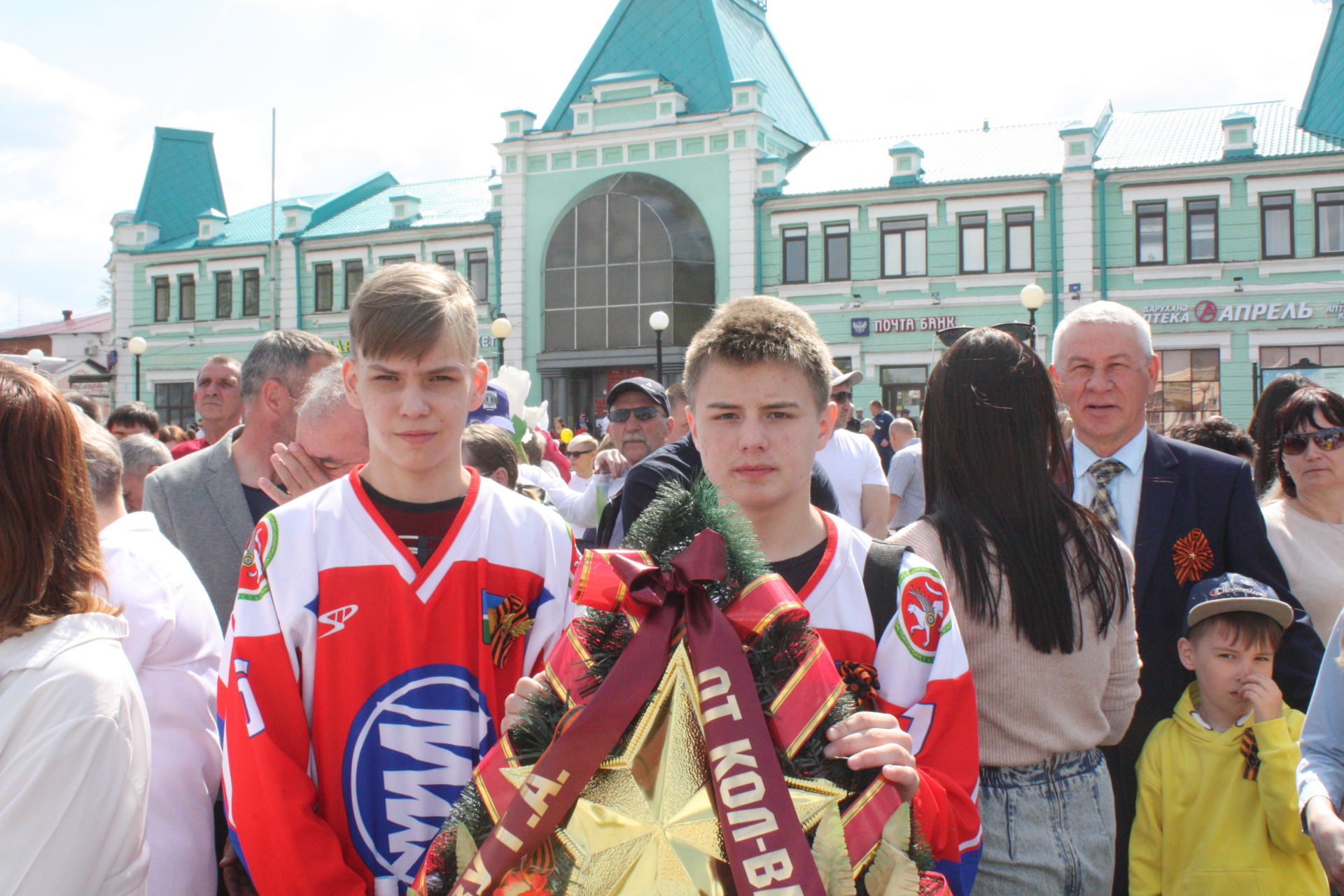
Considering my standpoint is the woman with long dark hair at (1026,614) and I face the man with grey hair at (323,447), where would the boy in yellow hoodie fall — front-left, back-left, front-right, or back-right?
back-right

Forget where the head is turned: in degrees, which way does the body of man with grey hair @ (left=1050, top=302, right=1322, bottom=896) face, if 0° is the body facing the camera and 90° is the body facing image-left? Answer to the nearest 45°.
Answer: approximately 0°

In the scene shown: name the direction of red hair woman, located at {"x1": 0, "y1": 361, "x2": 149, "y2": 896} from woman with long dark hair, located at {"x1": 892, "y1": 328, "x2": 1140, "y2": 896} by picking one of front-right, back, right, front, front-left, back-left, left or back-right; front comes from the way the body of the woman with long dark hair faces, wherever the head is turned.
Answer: back-left

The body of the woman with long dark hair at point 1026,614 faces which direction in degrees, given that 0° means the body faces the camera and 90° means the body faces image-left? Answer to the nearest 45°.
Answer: approximately 180°

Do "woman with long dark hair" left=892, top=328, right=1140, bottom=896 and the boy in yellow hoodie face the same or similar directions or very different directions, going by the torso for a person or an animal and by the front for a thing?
very different directions

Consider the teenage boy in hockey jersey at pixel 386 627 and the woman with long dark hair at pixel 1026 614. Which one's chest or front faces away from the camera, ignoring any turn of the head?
the woman with long dark hair

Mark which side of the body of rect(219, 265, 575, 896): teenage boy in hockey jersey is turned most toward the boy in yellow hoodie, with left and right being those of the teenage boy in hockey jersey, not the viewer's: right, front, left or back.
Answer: left

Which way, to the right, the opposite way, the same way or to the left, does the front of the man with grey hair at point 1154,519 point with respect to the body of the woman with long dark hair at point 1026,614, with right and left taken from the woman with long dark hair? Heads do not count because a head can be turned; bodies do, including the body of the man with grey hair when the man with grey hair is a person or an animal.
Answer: the opposite way
